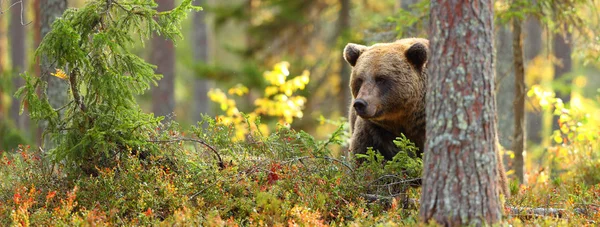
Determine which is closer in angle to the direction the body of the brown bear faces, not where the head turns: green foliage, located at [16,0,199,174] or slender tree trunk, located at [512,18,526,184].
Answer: the green foliage

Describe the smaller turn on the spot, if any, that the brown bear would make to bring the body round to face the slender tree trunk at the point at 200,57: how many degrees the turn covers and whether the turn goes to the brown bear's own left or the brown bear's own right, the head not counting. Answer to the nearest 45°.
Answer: approximately 90° to the brown bear's own right

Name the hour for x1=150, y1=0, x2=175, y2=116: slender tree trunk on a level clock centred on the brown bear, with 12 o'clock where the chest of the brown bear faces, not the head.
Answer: The slender tree trunk is roughly at 3 o'clock from the brown bear.

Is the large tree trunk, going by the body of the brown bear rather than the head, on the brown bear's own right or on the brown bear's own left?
on the brown bear's own left

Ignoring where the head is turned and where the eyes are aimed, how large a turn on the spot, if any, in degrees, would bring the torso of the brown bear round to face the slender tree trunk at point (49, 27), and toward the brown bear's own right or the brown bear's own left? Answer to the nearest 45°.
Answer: approximately 45° to the brown bear's own right

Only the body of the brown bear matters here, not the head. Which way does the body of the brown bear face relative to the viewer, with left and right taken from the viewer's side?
facing the viewer and to the left of the viewer

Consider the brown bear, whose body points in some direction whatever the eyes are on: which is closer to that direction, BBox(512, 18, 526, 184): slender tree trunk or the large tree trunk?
the large tree trunk
